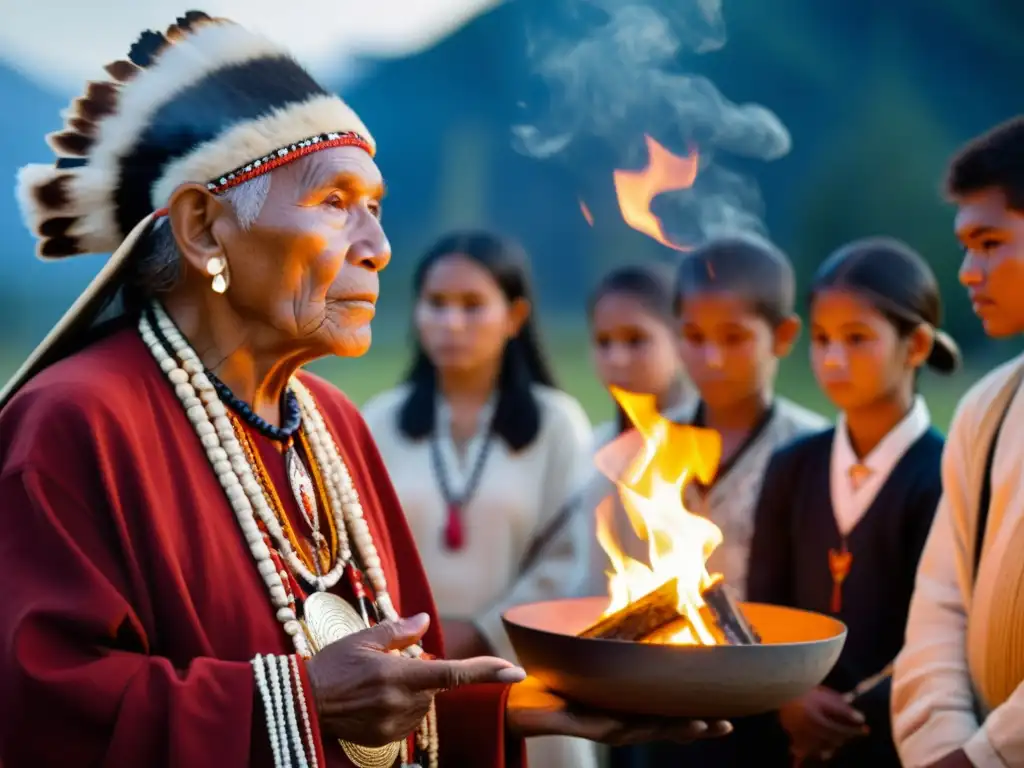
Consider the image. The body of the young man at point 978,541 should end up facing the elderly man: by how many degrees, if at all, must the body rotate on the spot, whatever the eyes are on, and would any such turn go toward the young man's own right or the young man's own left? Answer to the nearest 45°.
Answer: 0° — they already face them

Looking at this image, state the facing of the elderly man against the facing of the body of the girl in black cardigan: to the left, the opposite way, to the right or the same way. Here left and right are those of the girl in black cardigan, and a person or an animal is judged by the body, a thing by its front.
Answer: to the left

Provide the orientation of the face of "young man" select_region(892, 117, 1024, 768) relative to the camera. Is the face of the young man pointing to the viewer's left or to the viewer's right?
to the viewer's left

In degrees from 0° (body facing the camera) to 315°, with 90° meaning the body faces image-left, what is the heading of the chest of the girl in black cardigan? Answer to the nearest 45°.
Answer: approximately 45°

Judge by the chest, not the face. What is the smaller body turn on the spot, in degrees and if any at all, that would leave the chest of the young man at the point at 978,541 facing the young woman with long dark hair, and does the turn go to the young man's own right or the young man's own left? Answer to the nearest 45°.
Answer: approximately 90° to the young man's own right

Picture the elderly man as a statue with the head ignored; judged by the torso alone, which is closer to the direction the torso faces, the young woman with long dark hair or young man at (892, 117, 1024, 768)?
the young man

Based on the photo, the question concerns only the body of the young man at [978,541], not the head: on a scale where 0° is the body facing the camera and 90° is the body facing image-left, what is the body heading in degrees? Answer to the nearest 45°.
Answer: approximately 45°
